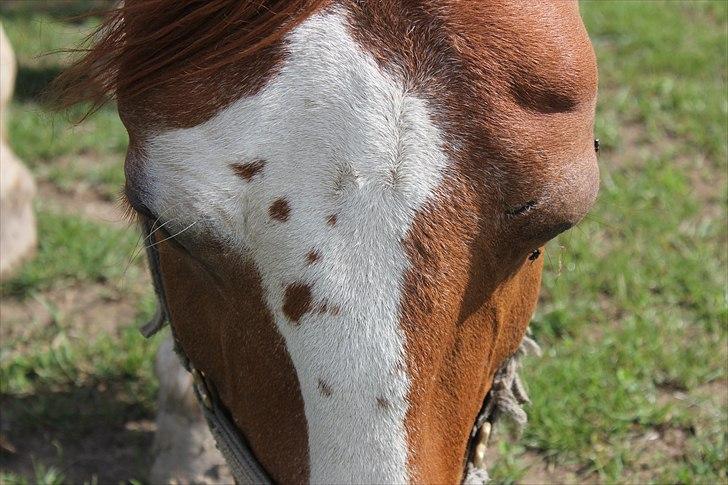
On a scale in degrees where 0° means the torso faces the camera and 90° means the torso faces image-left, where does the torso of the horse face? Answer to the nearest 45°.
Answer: approximately 0°
